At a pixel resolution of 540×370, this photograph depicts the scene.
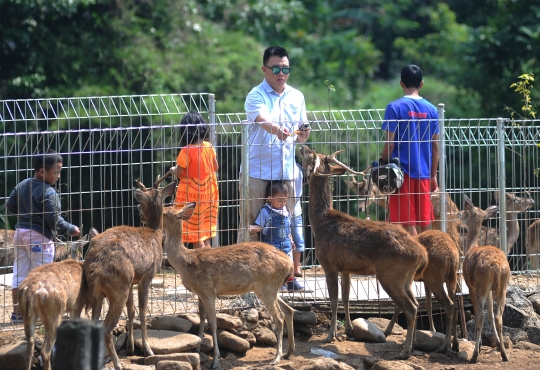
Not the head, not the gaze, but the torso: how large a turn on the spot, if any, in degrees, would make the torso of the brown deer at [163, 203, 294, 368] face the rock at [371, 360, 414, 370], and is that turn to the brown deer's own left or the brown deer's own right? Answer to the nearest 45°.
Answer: approximately 180°

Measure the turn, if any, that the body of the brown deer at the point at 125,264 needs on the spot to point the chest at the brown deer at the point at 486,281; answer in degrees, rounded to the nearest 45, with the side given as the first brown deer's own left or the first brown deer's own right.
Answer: approximately 45° to the first brown deer's own right

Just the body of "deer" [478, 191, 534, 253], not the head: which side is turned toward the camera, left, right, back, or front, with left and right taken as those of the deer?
right

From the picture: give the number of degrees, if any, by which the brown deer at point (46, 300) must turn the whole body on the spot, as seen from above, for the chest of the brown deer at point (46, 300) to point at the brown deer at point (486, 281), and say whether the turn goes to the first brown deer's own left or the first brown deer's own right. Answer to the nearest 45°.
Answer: approximately 45° to the first brown deer's own right

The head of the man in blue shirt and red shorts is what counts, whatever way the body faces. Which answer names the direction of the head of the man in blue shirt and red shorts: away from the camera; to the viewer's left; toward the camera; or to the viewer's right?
away from the camera

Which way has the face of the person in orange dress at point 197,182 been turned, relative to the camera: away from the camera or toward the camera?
away from the camera

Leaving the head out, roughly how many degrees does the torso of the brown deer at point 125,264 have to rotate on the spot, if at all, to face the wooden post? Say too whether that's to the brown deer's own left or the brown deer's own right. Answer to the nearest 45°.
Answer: approximately 135° to the brown deer's own right

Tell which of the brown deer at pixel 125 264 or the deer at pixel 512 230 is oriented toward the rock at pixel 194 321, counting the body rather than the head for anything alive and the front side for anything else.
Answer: the brown deer

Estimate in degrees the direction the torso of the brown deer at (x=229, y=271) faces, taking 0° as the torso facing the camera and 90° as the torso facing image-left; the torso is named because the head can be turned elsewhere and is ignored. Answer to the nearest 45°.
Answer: approximately 90°

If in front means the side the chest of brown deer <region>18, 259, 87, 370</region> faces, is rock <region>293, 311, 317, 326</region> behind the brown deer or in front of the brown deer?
in front
